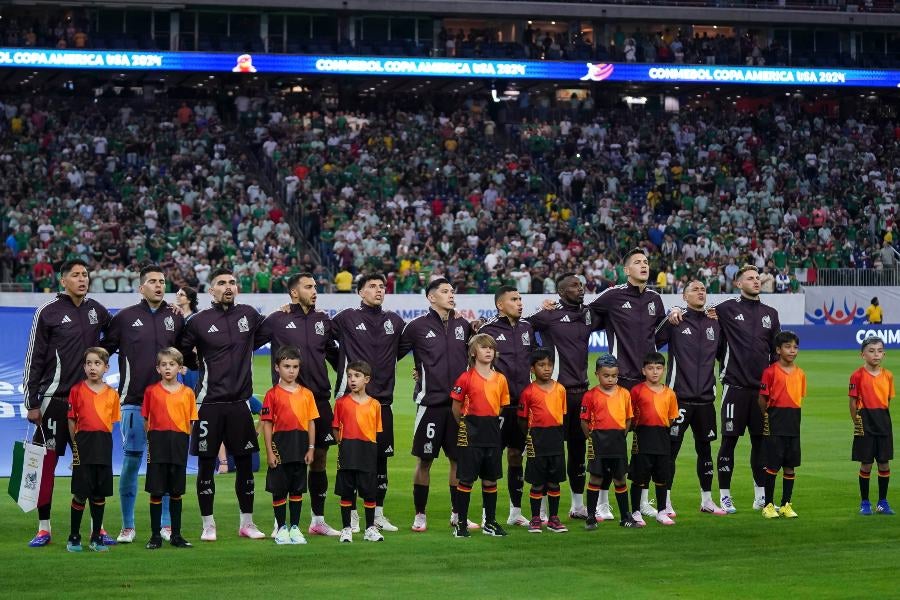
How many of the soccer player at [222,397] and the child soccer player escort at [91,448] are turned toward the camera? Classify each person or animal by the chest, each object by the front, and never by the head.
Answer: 2

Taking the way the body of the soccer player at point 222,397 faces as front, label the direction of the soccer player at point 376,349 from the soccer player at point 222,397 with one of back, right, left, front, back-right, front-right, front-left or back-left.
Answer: left

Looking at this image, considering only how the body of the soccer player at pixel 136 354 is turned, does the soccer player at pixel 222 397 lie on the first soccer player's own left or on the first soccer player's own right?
on the first soccer player's own left

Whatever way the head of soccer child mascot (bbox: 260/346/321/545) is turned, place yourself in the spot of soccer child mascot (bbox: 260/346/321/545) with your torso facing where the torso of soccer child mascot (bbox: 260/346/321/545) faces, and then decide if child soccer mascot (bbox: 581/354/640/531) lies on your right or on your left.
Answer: on your left

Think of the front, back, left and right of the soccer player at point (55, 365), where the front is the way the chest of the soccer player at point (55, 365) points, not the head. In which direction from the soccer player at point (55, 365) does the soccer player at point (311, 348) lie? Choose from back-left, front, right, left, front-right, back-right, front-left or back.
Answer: front-left

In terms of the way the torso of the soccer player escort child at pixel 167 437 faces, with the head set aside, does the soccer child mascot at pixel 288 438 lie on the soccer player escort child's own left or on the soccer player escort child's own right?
on the soccer player escort child's own left

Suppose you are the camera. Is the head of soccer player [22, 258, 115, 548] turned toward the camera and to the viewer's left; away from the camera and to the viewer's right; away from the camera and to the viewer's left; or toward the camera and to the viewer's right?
toward the camera and to the viewer's right

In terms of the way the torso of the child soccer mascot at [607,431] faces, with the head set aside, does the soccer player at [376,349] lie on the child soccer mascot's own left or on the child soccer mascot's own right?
on the child soccer mascot's own right

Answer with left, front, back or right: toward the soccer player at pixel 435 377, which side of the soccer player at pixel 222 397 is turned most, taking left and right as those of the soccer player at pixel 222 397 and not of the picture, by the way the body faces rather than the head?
left

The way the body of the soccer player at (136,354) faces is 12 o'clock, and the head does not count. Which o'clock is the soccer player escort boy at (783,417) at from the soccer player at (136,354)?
the soccer player escort boy at (783,417) is roughly at 9 o'clock from the soccer player at (136,354).

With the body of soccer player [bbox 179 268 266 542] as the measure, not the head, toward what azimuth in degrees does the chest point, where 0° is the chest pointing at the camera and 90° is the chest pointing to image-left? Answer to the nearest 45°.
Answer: approximately 0°

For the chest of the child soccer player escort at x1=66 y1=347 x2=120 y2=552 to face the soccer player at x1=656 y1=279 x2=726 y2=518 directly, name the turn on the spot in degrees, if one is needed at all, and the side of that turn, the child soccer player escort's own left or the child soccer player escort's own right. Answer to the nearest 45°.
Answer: approximately 90° to the child soccer player escort's own left

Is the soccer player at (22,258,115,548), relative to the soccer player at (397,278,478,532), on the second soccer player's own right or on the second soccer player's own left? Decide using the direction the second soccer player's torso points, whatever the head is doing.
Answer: on the second soccer player's own right
